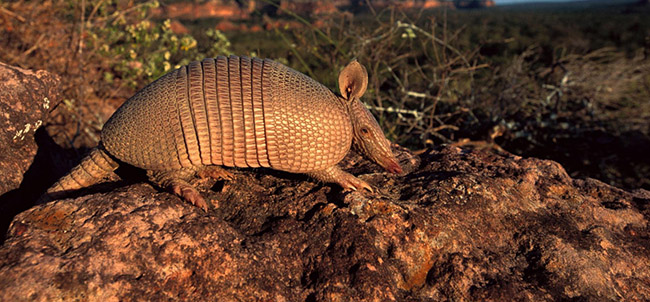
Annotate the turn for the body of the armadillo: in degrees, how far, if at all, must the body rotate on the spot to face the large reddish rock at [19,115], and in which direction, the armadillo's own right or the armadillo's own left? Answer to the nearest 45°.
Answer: approximately 135° to the armadillo's own left

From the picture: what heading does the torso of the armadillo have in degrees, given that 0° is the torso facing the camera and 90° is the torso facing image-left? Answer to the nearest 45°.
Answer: approximately 270°
